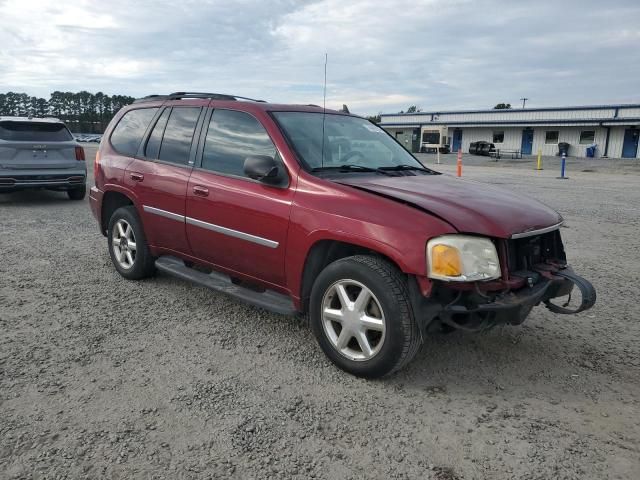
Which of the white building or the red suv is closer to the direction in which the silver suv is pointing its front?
the white building

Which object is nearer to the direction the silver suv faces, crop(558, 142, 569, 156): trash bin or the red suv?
the trash bin

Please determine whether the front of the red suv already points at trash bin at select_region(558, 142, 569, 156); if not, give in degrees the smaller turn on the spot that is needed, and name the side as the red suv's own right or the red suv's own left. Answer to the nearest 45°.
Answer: approximately 90° to the red suv's own left

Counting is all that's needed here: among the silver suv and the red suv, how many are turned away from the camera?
1

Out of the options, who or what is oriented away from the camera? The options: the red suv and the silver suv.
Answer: the silver suv

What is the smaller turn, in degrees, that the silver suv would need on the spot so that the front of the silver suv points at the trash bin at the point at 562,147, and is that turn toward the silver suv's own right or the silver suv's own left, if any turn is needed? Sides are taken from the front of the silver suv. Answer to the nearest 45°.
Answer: approximately 45° to the silver suv's own right

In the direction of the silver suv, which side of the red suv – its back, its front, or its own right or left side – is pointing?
back

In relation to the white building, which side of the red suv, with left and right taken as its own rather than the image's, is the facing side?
left

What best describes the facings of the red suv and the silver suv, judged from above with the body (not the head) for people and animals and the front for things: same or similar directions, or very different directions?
very different directions

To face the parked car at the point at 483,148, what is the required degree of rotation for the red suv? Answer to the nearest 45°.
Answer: approximately 135° to its left

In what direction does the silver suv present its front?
away from the camera
